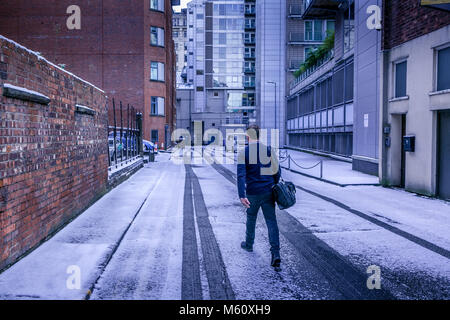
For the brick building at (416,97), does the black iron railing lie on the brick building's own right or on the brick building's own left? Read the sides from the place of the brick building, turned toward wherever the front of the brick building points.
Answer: on the brick building's own right

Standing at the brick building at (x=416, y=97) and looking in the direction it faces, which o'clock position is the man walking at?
The man walking is roughly at 11 o'clock from the brick building.

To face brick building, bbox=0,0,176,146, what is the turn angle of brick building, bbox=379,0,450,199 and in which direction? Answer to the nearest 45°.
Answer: approximately 90° to its right

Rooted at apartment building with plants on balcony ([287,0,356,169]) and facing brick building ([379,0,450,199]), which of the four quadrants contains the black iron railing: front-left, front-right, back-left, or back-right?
front-right

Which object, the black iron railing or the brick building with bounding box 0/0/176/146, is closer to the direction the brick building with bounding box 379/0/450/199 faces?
the black iron railing

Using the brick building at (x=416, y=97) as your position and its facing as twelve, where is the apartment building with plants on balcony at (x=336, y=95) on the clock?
The apartment building with plants on balcony is roughly at 4 o'clock from the brick building.

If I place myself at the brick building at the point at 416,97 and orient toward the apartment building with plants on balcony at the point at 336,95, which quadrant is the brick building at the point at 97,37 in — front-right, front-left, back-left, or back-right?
front-left

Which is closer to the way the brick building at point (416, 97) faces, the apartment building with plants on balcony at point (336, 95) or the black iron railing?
the black iron railing

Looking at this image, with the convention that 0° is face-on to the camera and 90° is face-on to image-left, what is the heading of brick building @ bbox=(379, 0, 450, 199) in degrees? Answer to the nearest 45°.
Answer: approximately 45°

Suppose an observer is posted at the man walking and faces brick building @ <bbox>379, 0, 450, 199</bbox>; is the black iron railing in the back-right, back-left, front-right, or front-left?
front-left
